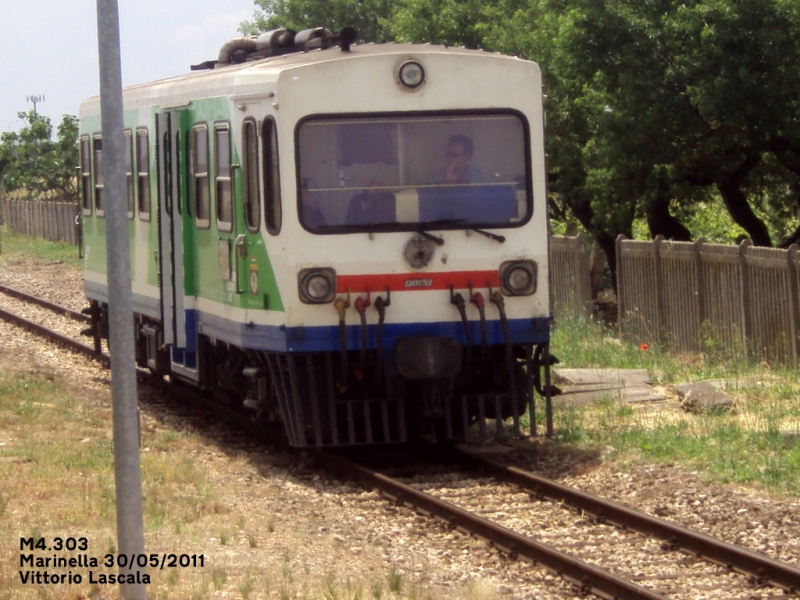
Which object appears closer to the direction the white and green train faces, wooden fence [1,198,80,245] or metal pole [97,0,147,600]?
the metal pole

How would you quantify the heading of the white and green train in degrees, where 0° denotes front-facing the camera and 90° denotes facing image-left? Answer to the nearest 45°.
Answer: approximately 315°

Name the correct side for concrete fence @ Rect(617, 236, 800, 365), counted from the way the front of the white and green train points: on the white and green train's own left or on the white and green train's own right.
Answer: on the white and green train's own left

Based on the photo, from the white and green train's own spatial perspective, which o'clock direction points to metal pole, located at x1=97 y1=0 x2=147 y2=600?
The metal pole is roughly at 2 o'clock from the white and green train.

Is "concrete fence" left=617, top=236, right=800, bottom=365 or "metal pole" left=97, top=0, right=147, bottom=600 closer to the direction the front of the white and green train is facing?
the metal pole
